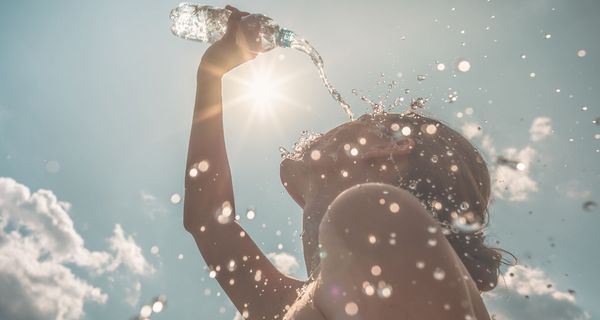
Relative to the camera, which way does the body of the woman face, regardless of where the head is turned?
to the viewer's left

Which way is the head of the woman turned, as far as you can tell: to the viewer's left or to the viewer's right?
to the viewer's left
